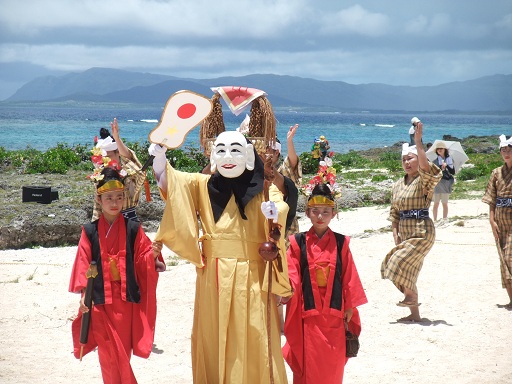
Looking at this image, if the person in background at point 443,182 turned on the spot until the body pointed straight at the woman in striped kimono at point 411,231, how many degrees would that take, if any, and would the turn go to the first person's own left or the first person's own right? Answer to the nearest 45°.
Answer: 0° — they already face them

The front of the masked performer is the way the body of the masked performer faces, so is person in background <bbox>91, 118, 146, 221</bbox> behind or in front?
behind

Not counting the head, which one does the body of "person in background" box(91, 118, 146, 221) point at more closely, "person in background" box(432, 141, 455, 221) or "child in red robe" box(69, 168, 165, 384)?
the child in red robe

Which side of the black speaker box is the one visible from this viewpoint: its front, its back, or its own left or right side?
front

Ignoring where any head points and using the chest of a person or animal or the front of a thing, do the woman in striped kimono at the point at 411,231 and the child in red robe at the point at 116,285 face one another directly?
no

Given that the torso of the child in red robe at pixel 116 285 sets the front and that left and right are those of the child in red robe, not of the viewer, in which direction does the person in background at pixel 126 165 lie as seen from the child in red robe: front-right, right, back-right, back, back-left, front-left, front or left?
back

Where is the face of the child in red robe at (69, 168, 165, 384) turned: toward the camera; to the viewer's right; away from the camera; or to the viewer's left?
toward the camera

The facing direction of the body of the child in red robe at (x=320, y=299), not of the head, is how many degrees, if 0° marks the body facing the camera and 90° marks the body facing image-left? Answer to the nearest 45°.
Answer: approximately 0°

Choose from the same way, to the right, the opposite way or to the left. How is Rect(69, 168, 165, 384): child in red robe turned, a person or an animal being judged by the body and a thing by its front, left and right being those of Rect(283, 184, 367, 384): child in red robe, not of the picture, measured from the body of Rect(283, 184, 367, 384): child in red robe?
the same way

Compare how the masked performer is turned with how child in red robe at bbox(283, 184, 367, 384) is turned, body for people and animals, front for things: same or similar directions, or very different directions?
same or similar directions

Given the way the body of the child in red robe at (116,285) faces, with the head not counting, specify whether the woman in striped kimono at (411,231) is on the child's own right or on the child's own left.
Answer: on the child's own left

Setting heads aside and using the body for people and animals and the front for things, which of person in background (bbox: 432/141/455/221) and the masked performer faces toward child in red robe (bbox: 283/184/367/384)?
the person in background

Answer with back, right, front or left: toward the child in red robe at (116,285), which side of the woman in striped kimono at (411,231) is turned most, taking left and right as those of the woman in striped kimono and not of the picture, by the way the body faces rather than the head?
front

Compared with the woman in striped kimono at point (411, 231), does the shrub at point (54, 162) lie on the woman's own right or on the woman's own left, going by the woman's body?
on the woman's own right

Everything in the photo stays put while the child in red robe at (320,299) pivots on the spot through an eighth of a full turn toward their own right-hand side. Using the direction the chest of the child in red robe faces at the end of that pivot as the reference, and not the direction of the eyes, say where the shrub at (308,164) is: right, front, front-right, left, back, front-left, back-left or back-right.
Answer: back-right

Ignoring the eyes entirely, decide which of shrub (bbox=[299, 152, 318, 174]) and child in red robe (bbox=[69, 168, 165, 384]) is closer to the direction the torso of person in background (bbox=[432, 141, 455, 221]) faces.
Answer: the child in red robe

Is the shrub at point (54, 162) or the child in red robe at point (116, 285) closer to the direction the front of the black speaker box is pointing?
the child in red robe

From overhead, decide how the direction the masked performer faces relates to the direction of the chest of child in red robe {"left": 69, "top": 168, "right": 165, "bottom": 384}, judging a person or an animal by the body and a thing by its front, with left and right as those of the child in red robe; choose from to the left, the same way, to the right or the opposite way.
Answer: the same way

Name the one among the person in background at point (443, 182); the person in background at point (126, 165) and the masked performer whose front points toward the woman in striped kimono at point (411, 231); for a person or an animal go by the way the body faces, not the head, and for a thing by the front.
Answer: the person in background at point (443, 182)

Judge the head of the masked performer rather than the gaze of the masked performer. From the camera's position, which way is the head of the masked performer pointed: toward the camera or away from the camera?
toward the camera
